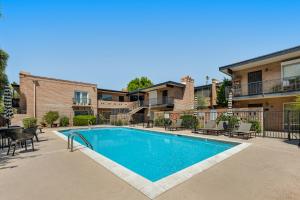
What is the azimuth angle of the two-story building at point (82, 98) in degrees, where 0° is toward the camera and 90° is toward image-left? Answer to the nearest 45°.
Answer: approximately 0°

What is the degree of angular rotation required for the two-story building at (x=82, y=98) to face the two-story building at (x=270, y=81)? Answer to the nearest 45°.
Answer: approximately 45° to its left

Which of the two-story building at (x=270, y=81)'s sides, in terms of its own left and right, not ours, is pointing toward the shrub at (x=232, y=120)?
front

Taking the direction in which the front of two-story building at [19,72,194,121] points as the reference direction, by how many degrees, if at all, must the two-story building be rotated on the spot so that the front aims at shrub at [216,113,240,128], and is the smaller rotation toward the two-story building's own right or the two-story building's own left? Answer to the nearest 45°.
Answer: approximately 45° to the two-story building's own left

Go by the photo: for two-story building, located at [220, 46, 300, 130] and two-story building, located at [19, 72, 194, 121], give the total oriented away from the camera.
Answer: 0

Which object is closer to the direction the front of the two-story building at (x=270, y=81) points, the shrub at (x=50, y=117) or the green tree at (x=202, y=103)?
the shrub

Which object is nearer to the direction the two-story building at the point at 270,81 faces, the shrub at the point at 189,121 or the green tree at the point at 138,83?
the shrub

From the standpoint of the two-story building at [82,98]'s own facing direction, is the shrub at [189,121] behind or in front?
in front

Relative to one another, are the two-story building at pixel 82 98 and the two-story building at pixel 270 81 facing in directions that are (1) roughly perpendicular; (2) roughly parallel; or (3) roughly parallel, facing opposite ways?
roughly perpendicular

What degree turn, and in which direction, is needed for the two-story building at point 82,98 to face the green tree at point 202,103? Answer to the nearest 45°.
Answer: approximately 90° to its left

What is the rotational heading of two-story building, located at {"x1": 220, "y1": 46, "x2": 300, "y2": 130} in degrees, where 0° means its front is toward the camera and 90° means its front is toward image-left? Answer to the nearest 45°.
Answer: approximately 45°
